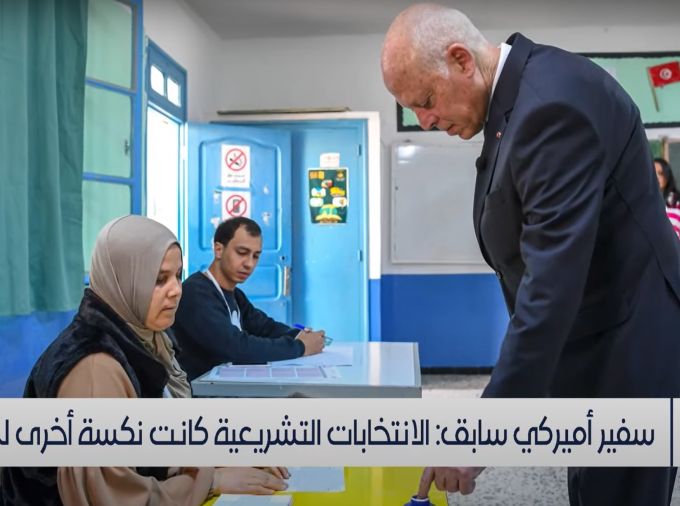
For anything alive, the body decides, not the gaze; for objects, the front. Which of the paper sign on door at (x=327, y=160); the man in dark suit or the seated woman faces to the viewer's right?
the seated woman

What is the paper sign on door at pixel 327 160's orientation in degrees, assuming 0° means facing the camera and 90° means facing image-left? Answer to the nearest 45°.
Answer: approximately 0°

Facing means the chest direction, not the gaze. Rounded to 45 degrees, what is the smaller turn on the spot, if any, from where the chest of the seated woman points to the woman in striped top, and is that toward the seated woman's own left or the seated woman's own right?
approximately 45° to the seated woman's own left

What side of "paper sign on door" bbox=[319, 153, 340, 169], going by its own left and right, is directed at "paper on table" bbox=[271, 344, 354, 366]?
front

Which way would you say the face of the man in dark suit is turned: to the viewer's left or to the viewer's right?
to the viewer's left

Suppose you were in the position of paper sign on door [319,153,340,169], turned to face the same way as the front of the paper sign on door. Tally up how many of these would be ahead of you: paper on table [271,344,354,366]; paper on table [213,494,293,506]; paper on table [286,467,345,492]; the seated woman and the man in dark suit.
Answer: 5

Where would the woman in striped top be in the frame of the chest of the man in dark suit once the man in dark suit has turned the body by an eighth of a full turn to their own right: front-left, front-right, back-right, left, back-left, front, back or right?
front-right

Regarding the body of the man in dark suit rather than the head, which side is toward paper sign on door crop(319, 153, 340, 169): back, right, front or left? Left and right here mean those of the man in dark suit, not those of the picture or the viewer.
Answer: right

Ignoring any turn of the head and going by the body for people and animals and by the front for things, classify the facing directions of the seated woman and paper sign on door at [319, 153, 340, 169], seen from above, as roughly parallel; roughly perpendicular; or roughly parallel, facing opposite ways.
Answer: roughly perpendicular

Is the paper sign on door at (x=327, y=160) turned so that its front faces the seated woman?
yes

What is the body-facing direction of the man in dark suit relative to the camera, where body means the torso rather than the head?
to the viewer's left

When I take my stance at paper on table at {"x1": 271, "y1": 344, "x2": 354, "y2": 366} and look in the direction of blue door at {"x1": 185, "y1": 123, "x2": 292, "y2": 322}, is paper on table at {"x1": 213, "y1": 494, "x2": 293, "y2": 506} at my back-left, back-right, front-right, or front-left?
back-left

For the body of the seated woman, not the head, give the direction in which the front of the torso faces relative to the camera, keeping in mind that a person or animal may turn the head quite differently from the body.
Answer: to the viewer's right
